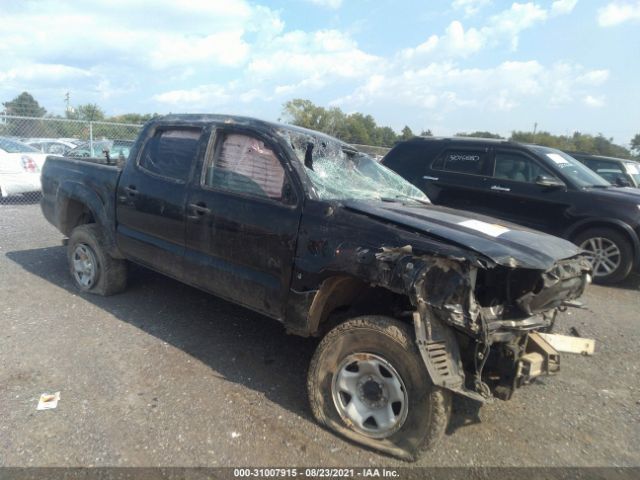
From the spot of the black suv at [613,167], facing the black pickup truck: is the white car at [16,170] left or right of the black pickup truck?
right

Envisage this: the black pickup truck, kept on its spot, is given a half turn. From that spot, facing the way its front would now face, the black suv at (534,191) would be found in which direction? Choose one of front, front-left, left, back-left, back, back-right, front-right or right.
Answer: right

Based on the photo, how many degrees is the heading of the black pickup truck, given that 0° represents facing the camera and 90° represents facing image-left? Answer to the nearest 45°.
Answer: approximately 315°

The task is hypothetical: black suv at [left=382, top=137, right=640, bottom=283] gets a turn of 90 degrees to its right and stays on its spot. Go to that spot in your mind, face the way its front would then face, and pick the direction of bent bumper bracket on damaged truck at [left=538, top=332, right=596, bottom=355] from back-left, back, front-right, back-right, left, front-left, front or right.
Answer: front-left

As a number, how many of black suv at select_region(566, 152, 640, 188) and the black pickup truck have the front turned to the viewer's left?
0

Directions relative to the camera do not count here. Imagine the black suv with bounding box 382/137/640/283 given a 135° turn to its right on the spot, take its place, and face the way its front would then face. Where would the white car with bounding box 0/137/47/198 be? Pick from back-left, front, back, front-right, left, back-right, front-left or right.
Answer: front

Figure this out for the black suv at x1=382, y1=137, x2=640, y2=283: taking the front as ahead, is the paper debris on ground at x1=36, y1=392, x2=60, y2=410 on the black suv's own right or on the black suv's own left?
on the black suv's own right

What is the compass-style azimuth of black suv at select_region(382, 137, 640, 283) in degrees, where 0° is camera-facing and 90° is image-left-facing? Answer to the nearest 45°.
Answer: approximately 315°

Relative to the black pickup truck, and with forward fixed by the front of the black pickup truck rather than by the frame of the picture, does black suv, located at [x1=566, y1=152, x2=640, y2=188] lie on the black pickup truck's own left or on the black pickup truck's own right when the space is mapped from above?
on the black pickup truck's own left

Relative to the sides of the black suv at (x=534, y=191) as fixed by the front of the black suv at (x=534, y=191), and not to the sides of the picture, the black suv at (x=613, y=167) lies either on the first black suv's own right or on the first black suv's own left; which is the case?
on the first black suv's own left

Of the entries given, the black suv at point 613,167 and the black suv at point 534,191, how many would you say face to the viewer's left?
0
